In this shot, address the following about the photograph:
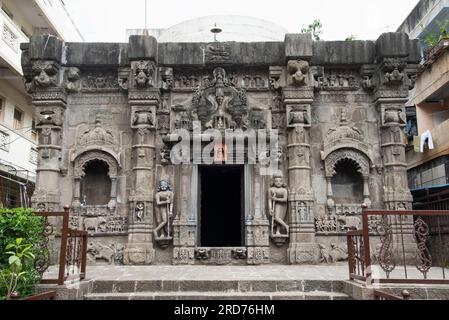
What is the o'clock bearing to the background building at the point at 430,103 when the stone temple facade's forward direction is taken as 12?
The background building is roughly at 8 o'clock from the stone temple facade.

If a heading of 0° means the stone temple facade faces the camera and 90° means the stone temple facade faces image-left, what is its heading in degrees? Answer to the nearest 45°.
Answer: approximately 0°

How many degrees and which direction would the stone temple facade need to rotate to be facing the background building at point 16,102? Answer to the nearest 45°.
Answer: approximately 135° to its right

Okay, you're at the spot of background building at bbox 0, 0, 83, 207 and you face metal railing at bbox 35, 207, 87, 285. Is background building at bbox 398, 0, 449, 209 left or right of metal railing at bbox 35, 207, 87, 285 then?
left

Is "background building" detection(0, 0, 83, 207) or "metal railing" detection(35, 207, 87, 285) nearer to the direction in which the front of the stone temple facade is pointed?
the metal railing

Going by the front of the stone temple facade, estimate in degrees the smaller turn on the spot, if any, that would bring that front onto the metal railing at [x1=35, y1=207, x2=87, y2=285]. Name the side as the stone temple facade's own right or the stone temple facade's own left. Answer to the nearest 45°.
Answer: approximately 45° to the stone temple facade's own right
